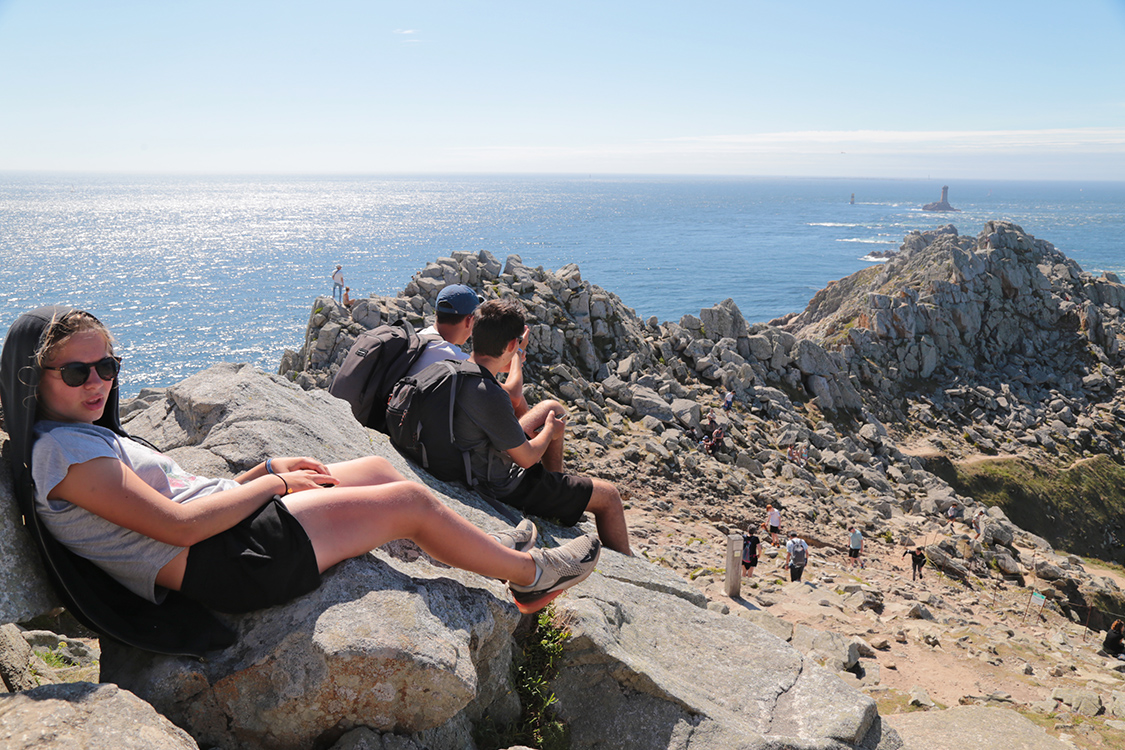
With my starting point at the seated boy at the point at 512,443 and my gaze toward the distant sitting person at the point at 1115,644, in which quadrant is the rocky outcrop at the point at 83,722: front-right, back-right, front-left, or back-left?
back-right

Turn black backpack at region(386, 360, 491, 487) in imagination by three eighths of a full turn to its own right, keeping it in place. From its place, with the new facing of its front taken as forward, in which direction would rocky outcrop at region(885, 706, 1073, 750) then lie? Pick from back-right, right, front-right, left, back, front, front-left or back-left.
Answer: front-right

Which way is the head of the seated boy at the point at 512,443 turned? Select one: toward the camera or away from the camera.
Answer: away from the camera

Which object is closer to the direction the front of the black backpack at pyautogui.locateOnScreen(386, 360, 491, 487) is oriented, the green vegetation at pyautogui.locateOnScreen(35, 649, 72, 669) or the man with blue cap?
the green vegetation

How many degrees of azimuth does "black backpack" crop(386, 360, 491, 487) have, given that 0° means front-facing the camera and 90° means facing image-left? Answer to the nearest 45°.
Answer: approximately 90°

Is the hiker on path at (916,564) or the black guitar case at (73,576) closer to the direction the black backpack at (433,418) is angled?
the black guitar case

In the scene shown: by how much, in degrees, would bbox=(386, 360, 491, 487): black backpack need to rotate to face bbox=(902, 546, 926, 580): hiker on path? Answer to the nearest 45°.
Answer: approximately 135° to its right
